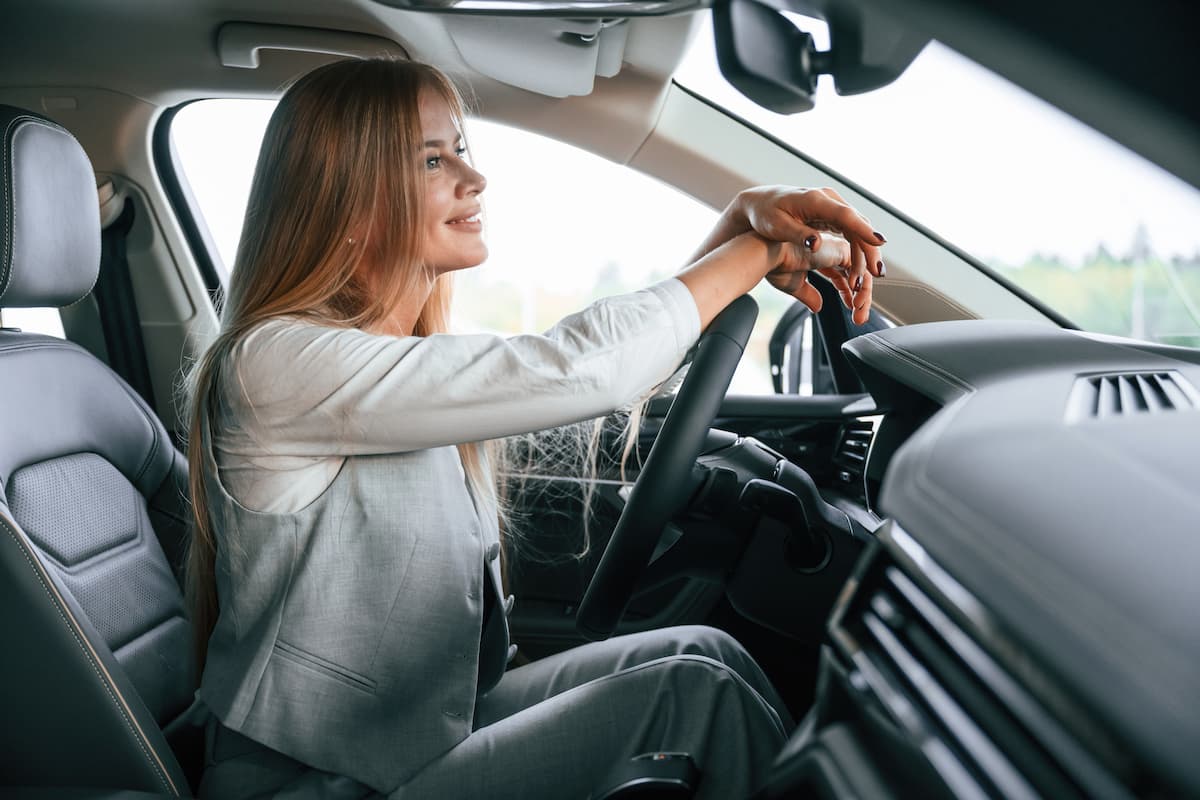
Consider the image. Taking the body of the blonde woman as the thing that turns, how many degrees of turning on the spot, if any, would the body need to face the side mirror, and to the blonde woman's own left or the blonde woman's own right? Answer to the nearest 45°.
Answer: approximately 45° to the blonde woman's own left

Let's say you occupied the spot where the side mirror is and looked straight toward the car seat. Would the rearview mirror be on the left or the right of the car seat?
left

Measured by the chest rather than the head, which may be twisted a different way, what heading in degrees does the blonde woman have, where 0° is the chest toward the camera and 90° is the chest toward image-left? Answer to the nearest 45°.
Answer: approximately 270°
